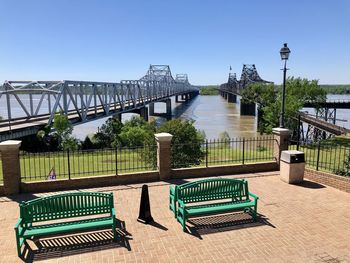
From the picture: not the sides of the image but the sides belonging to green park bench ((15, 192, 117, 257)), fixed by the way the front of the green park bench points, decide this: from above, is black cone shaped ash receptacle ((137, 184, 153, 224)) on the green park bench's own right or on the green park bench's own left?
on the green park bench's own left

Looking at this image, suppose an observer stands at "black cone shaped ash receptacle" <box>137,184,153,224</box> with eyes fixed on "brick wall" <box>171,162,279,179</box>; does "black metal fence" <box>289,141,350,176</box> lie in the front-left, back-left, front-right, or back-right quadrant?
front-right

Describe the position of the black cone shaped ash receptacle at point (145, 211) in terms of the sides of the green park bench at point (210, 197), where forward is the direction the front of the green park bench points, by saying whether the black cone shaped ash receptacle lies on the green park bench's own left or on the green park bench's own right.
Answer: on the green park bench's own right

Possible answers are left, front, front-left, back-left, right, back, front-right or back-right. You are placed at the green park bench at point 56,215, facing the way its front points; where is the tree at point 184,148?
back-left

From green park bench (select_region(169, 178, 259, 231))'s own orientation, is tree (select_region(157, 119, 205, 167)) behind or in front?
behind

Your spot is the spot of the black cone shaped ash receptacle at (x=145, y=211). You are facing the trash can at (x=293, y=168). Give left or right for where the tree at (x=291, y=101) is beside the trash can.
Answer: left

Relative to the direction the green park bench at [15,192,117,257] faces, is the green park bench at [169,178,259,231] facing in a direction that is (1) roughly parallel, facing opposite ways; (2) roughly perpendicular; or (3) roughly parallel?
roughly parallel

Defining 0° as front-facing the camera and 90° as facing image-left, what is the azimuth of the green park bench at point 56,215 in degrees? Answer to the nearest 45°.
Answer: approximately 0°

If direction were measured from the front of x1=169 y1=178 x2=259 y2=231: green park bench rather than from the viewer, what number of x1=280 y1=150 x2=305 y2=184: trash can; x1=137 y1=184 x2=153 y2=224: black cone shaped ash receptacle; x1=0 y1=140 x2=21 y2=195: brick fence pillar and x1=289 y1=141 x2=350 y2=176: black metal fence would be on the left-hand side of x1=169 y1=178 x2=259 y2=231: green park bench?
2

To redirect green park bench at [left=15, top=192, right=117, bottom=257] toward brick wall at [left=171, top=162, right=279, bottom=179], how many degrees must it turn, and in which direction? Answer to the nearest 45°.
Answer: approximately 135° to its left

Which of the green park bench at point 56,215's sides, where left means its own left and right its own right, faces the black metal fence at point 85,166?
back
